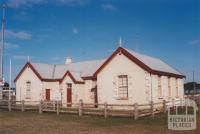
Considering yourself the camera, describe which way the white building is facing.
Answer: facing the viewer and to the left of the viewer
